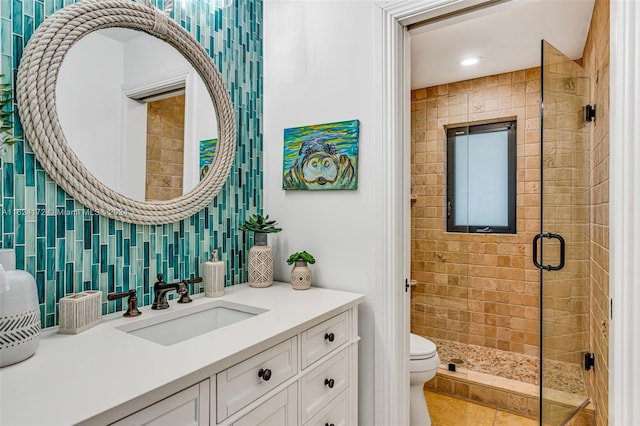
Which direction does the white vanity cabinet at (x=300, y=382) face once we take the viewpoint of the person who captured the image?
facing the viewer and to the right of the viewer

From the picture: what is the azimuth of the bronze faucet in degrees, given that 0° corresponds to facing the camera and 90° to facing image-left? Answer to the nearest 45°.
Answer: approximately 315°

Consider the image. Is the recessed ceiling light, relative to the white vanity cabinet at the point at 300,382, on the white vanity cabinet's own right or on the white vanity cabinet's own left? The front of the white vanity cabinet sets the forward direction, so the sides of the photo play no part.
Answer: on the white vanity cabinet's own left

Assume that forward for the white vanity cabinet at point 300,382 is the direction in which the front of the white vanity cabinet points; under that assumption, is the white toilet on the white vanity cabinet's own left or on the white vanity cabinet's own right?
on the white vanity cabinet's own left

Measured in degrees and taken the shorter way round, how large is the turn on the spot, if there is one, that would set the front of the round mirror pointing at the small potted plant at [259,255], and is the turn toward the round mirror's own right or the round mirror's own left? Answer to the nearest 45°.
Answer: approximately 45° to the round mirror's own left

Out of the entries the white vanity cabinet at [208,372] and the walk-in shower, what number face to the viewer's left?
0

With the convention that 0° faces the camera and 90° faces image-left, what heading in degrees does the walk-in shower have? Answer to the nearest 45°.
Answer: approximately 0°

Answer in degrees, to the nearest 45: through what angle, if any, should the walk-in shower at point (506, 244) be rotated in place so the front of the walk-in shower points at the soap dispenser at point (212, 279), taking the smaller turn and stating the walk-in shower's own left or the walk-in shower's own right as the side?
approximately 45° to the walk-in shower's own right

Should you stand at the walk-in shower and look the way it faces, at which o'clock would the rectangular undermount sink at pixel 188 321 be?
The rectangular undermount sink is roughly at 1 o'clock from the walk-in shower.

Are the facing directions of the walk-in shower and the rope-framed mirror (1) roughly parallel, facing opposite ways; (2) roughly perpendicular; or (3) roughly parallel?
roughly perpendicular

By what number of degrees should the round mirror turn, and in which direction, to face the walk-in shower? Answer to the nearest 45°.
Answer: approximately 45° to its left
